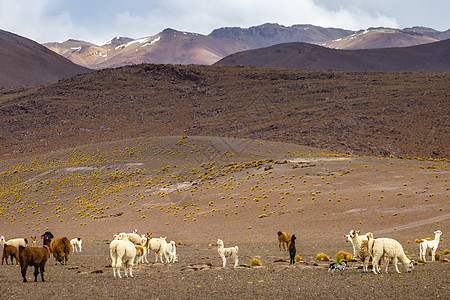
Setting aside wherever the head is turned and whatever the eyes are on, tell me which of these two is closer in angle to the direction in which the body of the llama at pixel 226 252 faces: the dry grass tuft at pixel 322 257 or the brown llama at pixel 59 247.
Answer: the brown llama

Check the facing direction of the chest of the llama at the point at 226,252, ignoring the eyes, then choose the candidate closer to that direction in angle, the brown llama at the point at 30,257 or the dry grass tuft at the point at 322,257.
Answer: the brown llama

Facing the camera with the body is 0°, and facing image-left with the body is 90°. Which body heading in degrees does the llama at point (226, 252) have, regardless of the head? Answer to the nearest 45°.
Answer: approximately 90°

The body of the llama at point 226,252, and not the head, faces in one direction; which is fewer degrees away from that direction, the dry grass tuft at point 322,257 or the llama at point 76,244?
the llama

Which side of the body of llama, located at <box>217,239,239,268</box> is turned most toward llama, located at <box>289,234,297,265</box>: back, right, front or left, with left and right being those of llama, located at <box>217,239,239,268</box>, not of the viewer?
back

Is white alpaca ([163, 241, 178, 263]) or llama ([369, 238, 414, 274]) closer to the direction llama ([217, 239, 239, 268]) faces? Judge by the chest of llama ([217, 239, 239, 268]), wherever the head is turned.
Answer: the white alpaca

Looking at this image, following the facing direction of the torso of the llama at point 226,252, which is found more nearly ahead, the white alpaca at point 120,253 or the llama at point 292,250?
the white alpaca

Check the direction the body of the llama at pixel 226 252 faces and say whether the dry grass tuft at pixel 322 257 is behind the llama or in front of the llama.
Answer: behind

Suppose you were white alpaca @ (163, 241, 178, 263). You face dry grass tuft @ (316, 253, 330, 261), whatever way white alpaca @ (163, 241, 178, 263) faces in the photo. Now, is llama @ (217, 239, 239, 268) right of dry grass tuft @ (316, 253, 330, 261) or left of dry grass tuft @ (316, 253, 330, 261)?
right

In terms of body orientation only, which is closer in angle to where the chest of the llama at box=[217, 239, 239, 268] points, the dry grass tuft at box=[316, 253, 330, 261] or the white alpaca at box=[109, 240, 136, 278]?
the white alpaca

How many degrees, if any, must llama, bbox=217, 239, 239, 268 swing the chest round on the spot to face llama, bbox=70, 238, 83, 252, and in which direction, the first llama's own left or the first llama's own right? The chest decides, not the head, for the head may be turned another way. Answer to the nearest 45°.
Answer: approximately 45° to the first llama's own right
